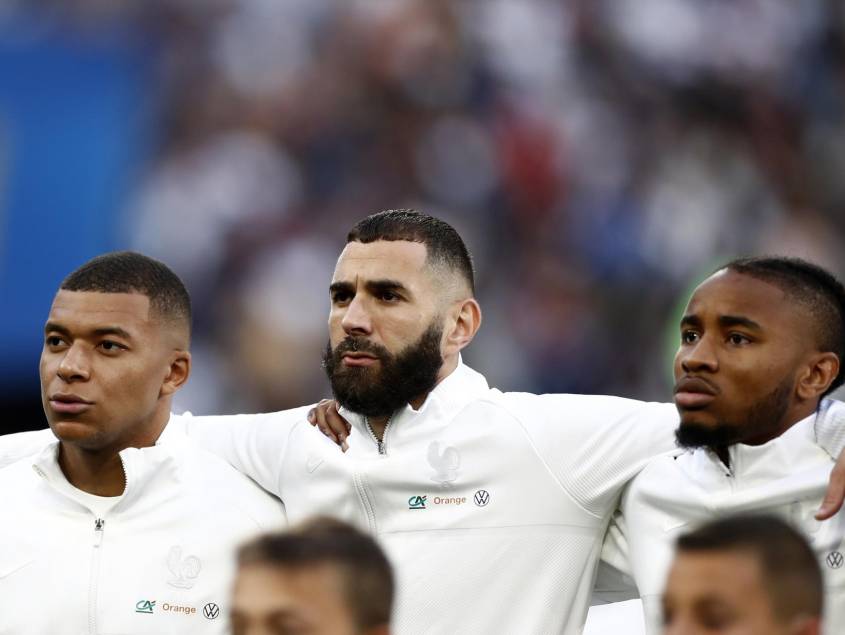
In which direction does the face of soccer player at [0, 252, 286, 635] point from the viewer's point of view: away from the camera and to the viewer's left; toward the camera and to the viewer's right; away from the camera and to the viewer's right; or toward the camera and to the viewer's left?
toward the camera and to the viewer's left

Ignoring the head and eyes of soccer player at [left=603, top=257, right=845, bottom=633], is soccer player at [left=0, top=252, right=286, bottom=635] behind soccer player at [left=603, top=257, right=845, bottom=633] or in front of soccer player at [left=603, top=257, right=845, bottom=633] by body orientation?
in front

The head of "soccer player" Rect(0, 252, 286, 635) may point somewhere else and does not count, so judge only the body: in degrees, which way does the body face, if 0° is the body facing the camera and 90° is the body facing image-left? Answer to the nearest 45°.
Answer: approximately 45°

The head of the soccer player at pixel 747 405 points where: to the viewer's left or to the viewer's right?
to the viewer's left

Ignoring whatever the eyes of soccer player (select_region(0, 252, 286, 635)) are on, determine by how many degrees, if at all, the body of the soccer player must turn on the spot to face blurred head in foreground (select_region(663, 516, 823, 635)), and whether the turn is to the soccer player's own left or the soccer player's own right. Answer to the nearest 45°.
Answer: approximately 90° to the soccer player's own left

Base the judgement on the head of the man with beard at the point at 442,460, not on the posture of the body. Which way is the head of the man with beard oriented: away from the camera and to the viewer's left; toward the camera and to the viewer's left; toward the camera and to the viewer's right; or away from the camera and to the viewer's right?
toward the camera and to the viewer's left

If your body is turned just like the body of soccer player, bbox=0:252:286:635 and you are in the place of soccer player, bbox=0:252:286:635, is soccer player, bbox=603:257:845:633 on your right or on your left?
on your left
